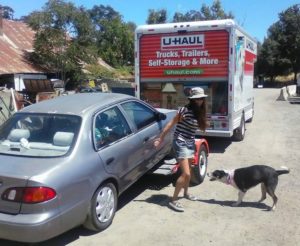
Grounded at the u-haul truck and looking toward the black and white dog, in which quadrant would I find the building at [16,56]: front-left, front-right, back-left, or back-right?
back-right

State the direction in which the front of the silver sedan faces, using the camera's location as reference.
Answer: facing away from the viewer and to the right of the viewer

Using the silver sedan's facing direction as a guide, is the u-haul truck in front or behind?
in front

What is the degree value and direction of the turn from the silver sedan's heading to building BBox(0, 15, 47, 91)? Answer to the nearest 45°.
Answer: approximately 45° to its left

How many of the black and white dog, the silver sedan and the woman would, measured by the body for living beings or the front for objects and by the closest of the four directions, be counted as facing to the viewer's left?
1
